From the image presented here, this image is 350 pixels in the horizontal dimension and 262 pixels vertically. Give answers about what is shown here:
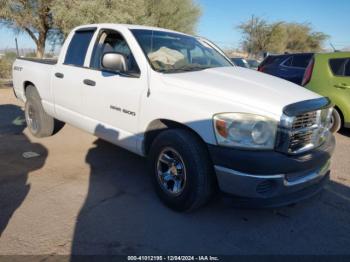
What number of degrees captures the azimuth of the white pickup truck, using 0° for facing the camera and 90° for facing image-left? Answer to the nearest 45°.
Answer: approximately 315°

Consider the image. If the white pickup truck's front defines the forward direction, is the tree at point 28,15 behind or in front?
behind

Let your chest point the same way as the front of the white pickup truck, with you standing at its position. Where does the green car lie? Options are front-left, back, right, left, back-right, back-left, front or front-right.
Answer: left

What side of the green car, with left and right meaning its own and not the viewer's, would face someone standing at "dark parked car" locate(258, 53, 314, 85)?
left

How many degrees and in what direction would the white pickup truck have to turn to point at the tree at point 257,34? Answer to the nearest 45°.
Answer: approximately 135° to its left

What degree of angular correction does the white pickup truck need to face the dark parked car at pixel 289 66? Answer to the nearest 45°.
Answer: approximately 90° to its left

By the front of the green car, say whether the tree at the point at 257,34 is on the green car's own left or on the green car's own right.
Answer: on the green car's own left

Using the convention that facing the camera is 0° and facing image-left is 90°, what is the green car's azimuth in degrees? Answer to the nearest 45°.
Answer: approximately 270°
